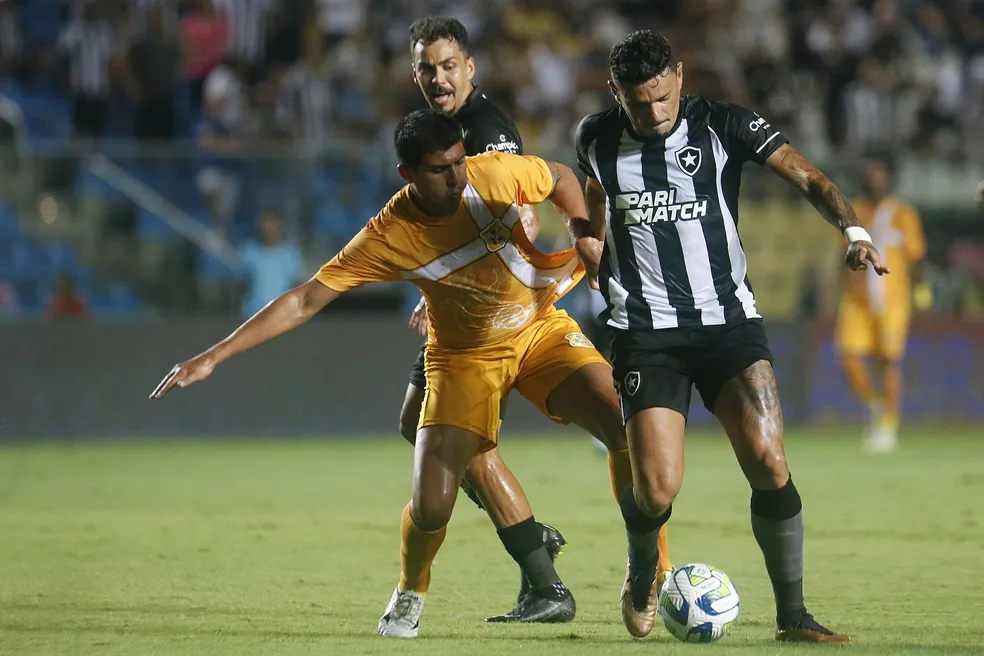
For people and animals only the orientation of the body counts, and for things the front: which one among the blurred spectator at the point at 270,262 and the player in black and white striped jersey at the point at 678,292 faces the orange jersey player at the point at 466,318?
the blurred spectator

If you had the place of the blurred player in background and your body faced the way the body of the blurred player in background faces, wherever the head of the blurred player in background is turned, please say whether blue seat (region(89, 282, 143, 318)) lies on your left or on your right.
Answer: on your right

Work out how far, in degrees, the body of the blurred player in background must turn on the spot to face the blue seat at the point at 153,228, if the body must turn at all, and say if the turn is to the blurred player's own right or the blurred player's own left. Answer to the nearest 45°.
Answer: approximately 90° to the blurred player's own right

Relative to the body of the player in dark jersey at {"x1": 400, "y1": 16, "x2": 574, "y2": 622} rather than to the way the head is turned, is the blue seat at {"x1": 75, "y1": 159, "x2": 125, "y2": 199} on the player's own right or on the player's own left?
on the player's own right

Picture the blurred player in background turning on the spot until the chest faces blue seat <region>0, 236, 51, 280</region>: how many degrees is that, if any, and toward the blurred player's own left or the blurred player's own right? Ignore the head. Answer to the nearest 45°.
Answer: approximately 90° to the blurred player's own right

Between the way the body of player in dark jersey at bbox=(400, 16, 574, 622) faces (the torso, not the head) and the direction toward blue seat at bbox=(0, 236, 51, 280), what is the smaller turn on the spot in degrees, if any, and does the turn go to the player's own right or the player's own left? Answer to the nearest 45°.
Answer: approximately 90° to the player's own right

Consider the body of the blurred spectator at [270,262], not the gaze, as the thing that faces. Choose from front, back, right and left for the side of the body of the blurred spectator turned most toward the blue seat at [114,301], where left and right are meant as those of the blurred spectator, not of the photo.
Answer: right

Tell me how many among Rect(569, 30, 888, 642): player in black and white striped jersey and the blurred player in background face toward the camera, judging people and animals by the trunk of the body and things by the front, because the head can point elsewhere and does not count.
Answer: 2
